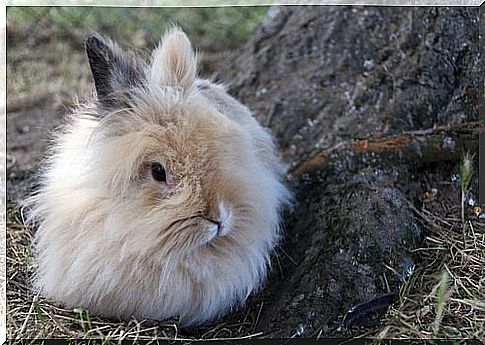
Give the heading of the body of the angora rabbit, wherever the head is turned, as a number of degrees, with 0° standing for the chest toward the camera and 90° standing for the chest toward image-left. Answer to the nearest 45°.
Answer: approximately 315°

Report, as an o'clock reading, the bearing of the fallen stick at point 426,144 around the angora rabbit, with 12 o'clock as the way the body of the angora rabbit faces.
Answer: The fallen stick is roughly at 10 o'clock from the angora rabbit.

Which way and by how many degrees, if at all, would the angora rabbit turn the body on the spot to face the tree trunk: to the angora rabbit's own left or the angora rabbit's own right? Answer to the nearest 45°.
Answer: approximately 90° to the angora rabbit's own left
